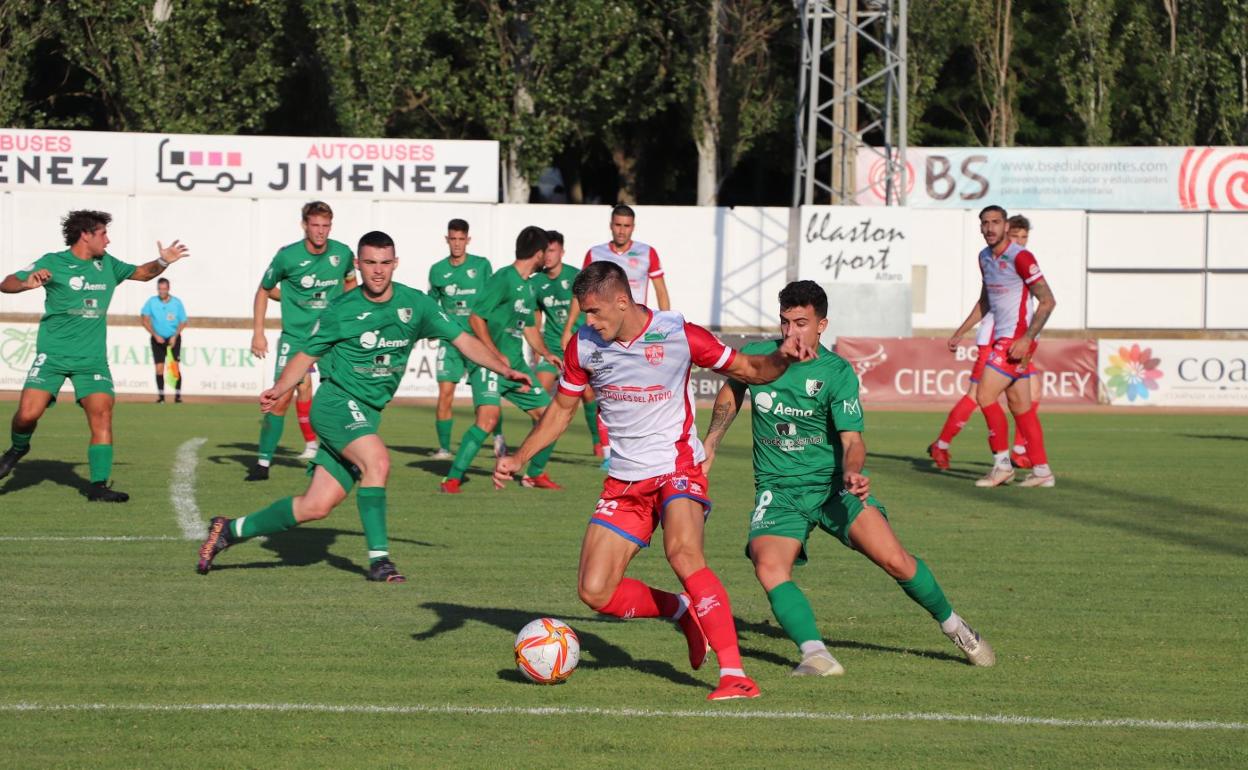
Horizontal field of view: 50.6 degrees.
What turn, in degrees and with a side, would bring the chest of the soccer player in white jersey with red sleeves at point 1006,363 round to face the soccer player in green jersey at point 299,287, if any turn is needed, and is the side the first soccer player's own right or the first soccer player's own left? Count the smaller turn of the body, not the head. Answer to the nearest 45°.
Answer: approximately 45° to the first soccer player's own right

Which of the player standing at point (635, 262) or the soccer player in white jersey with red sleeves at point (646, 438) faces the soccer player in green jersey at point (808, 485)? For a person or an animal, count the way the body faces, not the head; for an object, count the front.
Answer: the player standing

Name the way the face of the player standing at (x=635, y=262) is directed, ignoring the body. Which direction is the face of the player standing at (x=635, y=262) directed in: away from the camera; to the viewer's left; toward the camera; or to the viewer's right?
toward the camera

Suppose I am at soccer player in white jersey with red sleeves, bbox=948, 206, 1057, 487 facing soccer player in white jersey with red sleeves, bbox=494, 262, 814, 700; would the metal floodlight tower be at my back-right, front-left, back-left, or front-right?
back-right

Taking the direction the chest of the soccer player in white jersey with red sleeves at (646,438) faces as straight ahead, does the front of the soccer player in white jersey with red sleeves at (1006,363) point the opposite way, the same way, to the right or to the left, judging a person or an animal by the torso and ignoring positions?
the same way

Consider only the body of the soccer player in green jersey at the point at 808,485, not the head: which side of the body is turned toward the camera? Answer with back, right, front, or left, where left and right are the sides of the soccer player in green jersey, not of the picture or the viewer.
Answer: front

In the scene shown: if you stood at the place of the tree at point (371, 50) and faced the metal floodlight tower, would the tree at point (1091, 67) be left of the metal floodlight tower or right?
left

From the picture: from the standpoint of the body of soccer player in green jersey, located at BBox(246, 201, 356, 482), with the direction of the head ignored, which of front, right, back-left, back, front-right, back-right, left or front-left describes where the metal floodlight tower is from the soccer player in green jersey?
back-left

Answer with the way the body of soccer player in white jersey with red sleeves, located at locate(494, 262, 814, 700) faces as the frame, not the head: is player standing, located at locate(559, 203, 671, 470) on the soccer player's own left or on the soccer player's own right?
on the soccer player's own right

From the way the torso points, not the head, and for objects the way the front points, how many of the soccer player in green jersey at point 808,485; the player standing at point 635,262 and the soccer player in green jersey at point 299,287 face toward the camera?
3

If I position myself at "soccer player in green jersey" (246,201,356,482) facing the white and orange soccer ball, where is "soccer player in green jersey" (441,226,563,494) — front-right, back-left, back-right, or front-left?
front-left

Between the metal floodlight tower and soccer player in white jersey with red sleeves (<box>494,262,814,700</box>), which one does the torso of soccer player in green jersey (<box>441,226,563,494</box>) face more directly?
the soccer player in white jersey with red sleeves

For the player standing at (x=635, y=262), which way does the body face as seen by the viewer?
toward the camera

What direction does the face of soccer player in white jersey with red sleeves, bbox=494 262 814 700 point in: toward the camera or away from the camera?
toward the camera

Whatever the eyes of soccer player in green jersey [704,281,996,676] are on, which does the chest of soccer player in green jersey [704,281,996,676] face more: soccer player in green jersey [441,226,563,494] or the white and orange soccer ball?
the white and orange soccer ball
